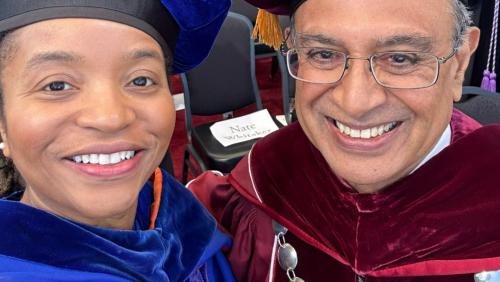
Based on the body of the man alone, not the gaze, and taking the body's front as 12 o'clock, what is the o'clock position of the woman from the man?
The woman is roughly at 2 o'clock from the man.

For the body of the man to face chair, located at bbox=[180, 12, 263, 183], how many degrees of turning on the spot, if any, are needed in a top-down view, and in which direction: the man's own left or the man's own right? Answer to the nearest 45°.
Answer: approximately 135° to the man's own right

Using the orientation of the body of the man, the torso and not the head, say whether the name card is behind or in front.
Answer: behind

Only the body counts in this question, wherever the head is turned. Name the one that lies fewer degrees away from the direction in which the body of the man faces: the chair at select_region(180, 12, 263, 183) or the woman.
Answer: the woman

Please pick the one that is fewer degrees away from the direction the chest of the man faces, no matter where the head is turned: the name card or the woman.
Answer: the woman

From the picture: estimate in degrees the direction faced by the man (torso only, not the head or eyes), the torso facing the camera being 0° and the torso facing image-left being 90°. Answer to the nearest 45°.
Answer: approximately 0°
